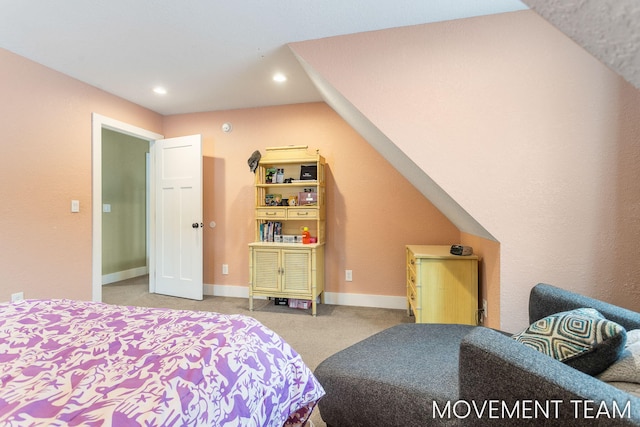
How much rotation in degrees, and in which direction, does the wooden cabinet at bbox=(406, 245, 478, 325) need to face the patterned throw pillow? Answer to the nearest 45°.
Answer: approximately 90° to its left

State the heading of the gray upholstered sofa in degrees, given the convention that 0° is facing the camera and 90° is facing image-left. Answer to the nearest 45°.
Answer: approximately 90°

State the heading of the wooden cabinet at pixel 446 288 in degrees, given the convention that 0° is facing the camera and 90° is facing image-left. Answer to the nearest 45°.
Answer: approximately 90°

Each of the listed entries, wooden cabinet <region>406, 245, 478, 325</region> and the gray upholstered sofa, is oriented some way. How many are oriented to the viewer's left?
2

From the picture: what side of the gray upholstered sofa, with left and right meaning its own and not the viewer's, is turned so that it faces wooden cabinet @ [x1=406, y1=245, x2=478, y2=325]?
right

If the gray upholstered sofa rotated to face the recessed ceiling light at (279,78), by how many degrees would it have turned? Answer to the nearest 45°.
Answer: approximately 45° to its right
